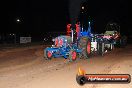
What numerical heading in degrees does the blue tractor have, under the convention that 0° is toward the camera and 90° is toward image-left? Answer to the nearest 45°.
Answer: approximately 45°
